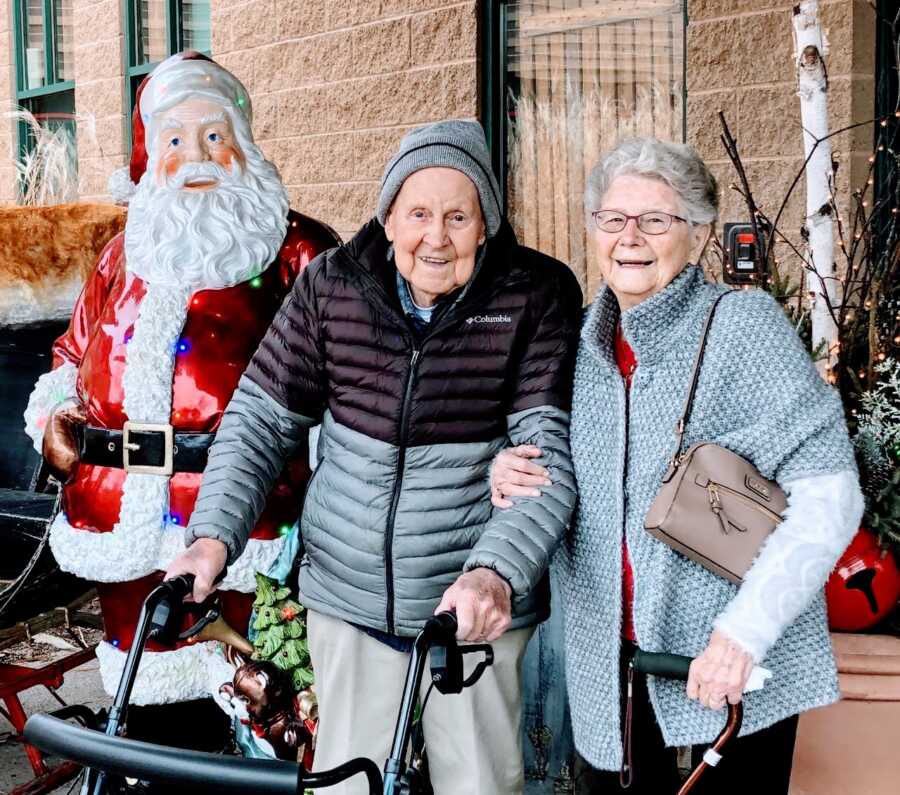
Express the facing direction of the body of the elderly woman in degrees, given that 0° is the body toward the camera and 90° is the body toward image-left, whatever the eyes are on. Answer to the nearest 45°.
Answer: approximately 45°

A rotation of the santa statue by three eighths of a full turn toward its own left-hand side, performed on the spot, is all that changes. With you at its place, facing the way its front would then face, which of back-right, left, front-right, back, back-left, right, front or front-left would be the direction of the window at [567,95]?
front

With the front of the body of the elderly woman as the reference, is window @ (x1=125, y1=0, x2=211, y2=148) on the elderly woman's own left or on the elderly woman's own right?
on the elderly woman's own right

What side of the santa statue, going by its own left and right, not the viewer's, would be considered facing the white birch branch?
left

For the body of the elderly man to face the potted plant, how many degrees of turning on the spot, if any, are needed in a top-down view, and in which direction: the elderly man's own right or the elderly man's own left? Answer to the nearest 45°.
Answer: approximately 90° to the elderly man's own left

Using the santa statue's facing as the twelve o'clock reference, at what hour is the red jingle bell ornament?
The red jingle bell ornament is roughly at 10 o'clock from the santa statue.

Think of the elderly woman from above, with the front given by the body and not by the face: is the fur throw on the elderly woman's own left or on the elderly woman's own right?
on the elderly woman's own right

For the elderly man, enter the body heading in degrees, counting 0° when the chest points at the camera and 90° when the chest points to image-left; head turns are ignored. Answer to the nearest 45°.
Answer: approximately 0°

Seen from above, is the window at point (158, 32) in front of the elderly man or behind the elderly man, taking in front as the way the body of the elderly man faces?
behind

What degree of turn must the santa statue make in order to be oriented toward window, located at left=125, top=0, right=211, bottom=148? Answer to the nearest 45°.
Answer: approximately 180°

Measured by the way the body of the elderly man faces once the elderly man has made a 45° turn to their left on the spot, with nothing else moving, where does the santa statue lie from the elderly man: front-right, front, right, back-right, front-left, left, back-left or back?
back
